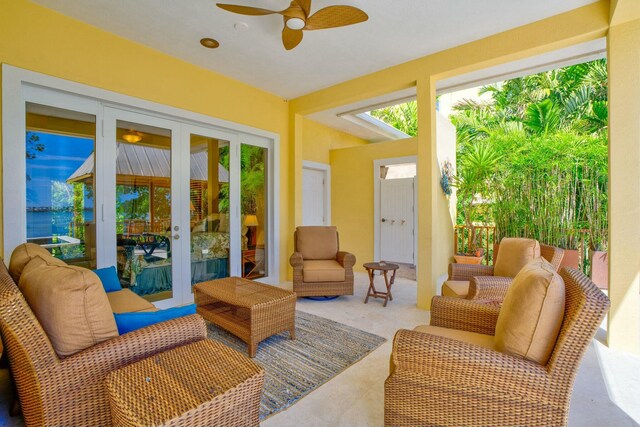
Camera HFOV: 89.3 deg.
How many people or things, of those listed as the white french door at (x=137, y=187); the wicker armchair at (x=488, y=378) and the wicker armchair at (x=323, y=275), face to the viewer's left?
1

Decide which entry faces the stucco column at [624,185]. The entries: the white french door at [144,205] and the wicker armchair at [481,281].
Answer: the white french door

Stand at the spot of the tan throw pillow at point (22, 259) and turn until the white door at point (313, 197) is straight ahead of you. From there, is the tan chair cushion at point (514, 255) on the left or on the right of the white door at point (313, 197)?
right

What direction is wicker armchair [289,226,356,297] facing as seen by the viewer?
toward the camera

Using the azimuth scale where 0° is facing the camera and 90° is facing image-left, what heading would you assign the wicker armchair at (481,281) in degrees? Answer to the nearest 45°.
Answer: approximately 45°

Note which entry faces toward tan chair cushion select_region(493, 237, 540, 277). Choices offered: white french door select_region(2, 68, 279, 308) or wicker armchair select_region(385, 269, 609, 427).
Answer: the white french door

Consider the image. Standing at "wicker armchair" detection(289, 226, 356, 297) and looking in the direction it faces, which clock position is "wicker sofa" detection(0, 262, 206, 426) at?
"wicker sofa" detection(0, 262, 206, 426) is roughly at 1 o'clock from "wicker armchair" detection(289, 226, 356, 297).

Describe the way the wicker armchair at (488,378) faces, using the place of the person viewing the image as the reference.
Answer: facing to the left of the viewer

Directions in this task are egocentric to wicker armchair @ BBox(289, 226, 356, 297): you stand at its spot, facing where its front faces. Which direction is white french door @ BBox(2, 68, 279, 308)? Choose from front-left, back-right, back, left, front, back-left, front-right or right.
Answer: right

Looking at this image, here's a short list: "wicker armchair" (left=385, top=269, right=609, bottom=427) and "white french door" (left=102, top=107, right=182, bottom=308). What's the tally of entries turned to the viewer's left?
1

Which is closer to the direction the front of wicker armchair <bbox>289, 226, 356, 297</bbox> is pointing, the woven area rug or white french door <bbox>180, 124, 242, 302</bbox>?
the woven area rug

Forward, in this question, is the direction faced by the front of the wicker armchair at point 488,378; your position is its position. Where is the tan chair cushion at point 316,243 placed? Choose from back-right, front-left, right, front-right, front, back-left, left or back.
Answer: front-right

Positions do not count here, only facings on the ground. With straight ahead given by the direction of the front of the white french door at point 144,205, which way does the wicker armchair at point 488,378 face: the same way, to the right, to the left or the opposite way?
the opposite way

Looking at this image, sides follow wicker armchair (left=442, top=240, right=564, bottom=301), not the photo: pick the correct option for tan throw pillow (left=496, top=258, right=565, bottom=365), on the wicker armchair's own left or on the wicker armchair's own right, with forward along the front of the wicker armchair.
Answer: on the wicker armchair's own left

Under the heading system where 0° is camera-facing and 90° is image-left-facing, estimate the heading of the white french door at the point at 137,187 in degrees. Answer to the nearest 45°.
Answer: approximately 315°

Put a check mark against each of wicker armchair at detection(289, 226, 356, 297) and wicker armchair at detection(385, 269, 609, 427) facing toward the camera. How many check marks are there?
1

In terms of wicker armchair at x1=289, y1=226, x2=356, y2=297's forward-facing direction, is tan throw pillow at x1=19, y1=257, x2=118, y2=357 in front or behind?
in front

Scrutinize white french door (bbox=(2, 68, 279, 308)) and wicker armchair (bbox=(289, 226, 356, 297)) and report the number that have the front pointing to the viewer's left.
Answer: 0

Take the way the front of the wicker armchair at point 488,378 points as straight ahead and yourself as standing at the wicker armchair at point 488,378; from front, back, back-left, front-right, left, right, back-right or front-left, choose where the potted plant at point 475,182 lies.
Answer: right

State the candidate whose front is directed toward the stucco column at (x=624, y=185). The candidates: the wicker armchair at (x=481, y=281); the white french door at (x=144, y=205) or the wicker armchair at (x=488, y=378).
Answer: the white french door
